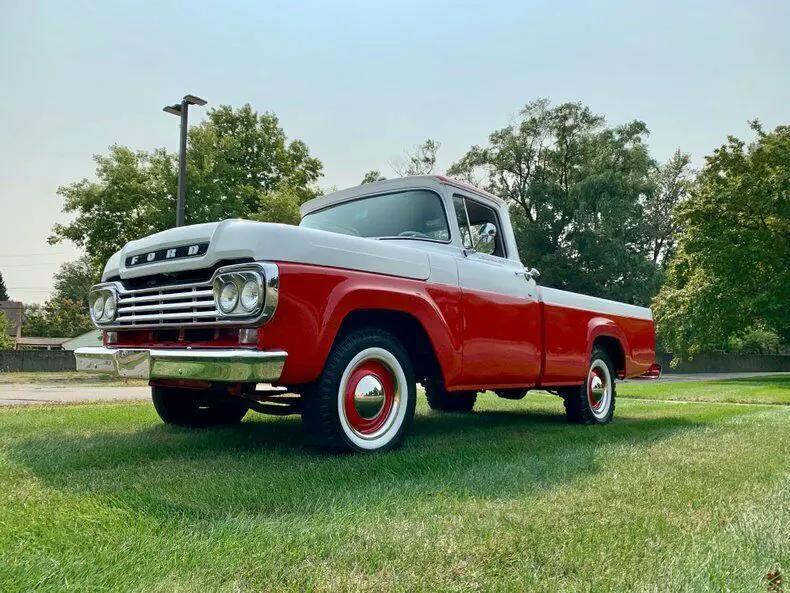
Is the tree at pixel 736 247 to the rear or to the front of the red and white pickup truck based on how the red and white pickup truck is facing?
to the rear

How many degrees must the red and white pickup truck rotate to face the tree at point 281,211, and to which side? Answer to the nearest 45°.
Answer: approximately 135° to its right

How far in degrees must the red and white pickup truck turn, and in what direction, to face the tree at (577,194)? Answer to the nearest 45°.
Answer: approximately 135° to its right

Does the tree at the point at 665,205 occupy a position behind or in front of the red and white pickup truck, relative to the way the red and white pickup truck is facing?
behind

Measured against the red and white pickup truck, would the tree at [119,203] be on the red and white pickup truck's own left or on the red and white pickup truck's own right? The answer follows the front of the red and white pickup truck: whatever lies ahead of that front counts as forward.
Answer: on the red and white pickup truck's own right

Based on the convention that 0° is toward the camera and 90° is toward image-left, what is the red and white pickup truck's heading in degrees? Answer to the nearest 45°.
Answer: approximately 45°

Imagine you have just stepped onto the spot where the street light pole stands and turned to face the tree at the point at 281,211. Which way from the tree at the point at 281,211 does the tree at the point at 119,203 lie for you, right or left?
left

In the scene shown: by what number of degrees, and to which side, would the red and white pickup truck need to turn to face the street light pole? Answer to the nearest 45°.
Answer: approximately 135° to its right
